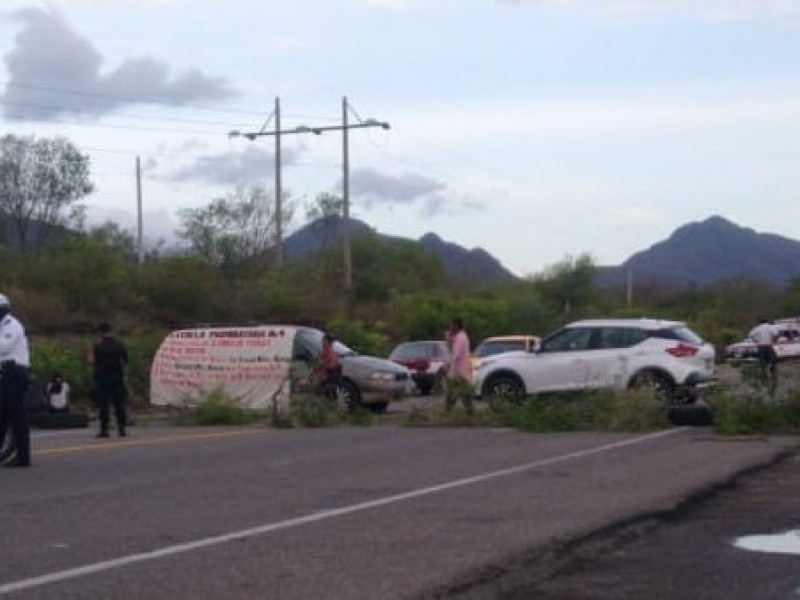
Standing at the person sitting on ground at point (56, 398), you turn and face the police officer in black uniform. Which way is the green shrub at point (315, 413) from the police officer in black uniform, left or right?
left

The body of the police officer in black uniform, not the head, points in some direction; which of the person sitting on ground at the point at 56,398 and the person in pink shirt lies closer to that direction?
the person sitting on ground
